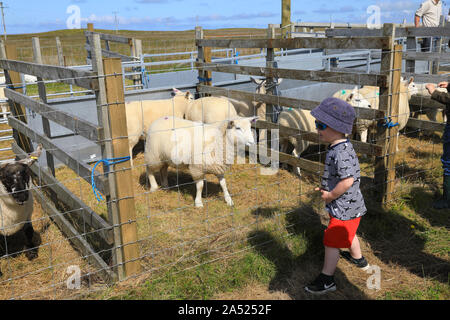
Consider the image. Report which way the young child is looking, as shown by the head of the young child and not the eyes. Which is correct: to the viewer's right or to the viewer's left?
to the viewer's left

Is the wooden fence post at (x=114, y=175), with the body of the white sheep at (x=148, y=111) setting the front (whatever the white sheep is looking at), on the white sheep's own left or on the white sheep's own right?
on the white sheep's own right

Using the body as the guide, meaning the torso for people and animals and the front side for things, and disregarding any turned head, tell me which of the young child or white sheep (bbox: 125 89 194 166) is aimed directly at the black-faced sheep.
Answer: the young child

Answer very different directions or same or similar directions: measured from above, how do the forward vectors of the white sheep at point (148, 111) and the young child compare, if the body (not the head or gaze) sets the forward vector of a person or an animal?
very different directions

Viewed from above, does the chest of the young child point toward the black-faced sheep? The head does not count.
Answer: yes

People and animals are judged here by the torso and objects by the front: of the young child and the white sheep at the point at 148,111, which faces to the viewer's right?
the white sheep

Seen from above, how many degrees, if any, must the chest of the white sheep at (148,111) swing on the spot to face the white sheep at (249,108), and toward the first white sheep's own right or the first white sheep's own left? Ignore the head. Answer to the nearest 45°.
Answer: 0° — it already faces it

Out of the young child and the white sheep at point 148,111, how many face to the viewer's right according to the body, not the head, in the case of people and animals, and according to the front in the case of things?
1

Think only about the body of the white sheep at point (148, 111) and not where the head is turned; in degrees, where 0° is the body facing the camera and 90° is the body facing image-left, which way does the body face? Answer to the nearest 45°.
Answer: approximately 270°

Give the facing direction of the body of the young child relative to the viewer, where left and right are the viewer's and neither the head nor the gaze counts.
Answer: facing to the left of the viewer
